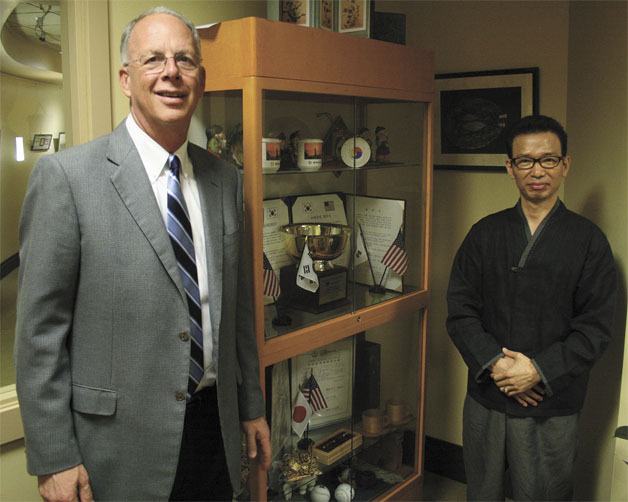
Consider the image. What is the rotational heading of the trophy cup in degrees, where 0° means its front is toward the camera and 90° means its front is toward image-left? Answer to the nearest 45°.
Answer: approximately 315°

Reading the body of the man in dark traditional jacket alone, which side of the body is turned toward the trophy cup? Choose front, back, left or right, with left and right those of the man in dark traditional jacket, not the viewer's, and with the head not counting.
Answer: right

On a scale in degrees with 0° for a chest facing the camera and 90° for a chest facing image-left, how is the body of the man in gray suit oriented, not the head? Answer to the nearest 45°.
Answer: approximately 315°

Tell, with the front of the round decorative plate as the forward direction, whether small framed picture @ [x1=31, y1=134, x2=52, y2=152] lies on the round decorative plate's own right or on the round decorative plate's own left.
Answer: on the round decorative plate's own right

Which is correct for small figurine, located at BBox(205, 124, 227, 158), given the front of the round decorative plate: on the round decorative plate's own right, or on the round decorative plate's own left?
on the round decorative plate's own right

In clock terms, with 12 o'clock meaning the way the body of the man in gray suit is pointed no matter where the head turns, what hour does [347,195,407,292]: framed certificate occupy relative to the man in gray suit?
The framed certificate is roughly at 9 o'clock from the man in gray suit.

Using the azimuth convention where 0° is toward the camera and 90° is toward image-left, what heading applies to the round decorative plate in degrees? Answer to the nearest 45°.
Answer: approximately 0°

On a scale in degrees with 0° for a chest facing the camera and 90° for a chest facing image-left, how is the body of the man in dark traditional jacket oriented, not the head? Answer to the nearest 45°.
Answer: approximately 0°
